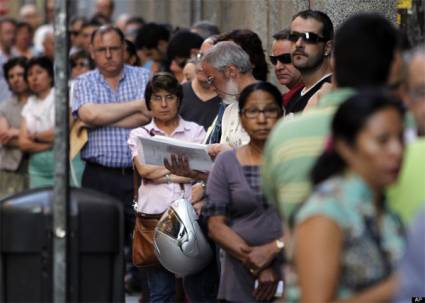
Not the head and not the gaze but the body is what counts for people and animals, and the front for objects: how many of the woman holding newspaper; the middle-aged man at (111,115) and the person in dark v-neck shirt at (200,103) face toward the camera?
3

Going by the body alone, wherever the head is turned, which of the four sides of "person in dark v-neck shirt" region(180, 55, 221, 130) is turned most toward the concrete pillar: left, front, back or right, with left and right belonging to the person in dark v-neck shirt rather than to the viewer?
left

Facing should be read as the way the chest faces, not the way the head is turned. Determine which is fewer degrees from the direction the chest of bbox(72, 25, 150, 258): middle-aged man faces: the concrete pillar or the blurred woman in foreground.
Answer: the blurred woman in foreground

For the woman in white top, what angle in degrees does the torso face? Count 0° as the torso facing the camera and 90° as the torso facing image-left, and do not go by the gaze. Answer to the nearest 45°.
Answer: approximately 0°
